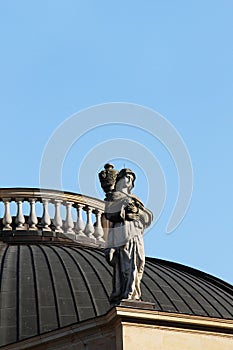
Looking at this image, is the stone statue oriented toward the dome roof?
no

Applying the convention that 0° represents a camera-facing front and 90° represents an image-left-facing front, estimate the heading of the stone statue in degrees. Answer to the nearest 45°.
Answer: approximately 315°
